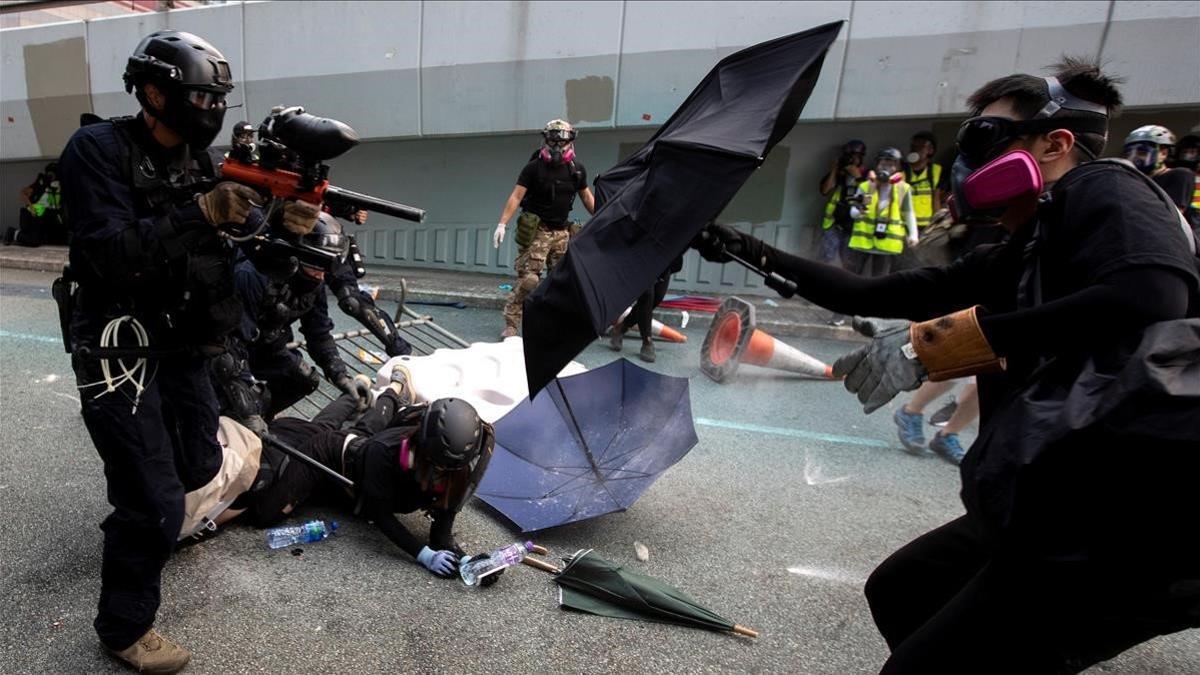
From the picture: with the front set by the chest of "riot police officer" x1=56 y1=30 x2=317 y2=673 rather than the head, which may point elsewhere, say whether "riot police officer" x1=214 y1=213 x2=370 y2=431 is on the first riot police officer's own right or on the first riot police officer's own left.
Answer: on the first riot police officer's own left

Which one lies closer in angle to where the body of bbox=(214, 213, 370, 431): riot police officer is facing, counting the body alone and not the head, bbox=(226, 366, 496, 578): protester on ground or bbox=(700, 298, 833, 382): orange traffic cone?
the protester on ground

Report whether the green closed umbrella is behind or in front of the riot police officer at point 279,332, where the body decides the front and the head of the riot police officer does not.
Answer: in front

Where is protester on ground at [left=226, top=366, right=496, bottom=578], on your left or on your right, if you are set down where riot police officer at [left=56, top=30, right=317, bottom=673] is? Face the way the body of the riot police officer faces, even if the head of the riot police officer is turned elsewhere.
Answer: on your left

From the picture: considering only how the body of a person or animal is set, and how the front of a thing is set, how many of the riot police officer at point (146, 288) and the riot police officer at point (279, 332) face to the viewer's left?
0

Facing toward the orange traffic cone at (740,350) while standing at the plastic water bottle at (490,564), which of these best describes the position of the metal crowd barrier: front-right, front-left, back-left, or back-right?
front-left

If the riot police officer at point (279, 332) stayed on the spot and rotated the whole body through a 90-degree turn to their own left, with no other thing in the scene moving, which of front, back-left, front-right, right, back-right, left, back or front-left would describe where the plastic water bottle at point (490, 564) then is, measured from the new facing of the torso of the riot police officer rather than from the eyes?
right

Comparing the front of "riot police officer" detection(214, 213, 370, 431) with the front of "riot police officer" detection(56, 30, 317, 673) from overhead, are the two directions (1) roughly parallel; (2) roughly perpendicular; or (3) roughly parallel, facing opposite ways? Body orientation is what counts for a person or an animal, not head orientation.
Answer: roughly parallel

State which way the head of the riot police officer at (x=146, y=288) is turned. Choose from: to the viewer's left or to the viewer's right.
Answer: to the viewer's right

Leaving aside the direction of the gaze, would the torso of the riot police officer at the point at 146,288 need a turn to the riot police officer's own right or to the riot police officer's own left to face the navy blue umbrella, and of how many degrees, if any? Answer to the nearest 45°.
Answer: approximately 45° to the riot police officer's own left

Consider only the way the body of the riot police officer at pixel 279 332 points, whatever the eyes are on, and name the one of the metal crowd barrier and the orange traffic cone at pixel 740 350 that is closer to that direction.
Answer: the orange traffic cone

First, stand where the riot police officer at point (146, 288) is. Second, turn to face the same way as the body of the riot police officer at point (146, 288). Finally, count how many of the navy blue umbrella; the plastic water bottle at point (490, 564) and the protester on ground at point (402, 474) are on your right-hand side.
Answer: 0

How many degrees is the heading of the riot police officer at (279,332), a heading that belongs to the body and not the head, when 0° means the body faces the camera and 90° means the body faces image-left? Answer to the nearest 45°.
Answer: approximately 315°

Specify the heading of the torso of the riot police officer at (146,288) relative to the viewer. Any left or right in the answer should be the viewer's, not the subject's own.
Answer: facing the viewer and to the right of the viewer

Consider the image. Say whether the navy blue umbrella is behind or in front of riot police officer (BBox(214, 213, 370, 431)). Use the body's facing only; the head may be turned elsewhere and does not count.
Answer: in front

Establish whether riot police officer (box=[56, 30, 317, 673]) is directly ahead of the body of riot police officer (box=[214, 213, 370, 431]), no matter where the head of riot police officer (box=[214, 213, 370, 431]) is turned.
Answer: no
